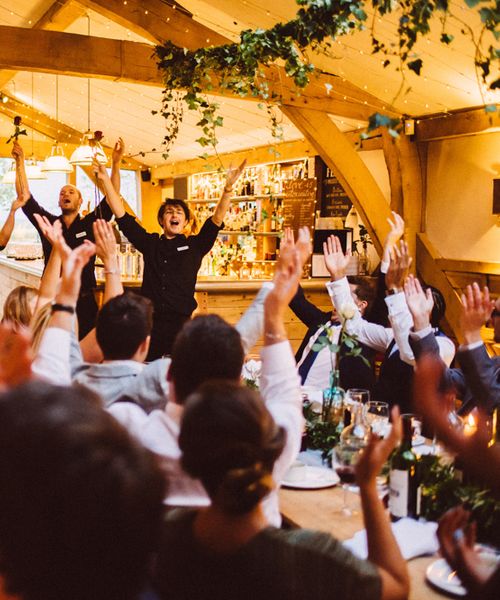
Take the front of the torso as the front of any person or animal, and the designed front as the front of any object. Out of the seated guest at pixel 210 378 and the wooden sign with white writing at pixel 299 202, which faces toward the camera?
the wooden sign with white writing

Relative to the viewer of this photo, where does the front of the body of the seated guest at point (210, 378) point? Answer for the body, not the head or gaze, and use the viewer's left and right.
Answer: facing away from the viewer

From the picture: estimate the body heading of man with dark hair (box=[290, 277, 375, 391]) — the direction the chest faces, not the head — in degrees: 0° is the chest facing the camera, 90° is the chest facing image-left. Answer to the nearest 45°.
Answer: approximately 45°

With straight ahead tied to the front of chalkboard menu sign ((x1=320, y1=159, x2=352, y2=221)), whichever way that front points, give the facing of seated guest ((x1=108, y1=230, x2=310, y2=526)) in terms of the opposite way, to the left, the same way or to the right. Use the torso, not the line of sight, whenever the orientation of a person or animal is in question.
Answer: the opposite way

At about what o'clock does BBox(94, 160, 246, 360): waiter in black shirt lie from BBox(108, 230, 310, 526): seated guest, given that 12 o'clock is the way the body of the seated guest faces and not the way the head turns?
The waiter in black shirt is roughly at 12 o'clock from the seated guest.

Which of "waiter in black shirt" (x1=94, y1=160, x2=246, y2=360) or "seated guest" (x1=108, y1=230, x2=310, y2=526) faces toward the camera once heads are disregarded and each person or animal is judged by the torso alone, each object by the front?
the waiter in black shirt

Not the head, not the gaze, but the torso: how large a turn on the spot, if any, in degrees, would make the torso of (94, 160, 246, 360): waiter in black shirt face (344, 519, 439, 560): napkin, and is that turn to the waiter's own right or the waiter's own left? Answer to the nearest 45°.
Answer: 0° — they already face it

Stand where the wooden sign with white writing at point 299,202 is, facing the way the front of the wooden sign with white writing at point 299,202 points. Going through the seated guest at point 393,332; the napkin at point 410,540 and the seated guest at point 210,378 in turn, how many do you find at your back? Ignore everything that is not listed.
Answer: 0

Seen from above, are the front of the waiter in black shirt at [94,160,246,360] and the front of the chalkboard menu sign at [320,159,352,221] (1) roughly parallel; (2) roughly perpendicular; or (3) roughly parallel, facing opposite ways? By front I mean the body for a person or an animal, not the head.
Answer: roughly parallel

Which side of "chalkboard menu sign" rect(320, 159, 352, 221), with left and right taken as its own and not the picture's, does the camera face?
front

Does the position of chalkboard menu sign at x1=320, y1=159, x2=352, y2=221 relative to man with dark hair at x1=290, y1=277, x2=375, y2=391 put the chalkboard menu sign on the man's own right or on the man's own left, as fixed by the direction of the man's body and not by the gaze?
on the man's own right

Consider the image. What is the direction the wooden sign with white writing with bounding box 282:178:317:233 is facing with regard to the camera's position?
facing the viewer

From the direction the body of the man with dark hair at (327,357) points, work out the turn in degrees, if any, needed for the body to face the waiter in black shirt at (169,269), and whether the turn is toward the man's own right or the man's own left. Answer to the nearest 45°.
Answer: approximately 90° to the man's own right

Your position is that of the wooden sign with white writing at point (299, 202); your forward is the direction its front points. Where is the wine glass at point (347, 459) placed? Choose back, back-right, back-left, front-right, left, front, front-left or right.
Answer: front

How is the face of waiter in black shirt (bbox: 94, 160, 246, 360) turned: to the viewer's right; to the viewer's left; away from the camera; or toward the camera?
toward the camera

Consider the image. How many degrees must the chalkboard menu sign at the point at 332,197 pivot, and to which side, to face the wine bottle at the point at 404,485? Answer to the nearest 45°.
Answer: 0° — it already faces it

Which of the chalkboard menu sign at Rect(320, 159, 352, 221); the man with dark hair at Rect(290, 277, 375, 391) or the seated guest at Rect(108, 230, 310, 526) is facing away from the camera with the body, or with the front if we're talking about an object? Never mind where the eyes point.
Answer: the seated guest
